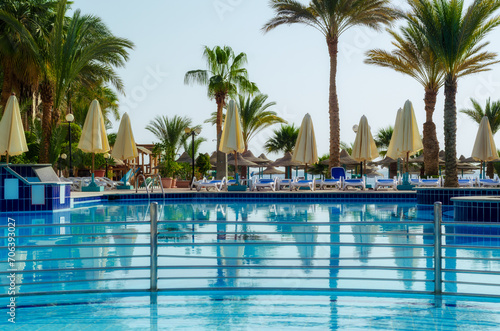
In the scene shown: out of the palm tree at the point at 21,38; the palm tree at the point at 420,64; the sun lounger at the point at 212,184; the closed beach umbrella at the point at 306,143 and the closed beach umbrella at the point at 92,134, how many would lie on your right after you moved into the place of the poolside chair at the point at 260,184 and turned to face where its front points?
3

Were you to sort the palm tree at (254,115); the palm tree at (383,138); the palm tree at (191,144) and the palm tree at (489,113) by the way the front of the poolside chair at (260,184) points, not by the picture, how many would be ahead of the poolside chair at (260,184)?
0

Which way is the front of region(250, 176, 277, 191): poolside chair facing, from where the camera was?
facing the viewer

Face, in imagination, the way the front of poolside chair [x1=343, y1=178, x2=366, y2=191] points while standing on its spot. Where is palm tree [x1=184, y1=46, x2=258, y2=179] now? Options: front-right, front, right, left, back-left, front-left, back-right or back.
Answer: back-right

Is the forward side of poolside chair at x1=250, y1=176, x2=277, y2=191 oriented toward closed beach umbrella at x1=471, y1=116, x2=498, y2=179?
no

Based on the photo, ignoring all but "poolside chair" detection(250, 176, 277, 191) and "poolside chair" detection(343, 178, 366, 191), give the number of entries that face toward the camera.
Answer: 2

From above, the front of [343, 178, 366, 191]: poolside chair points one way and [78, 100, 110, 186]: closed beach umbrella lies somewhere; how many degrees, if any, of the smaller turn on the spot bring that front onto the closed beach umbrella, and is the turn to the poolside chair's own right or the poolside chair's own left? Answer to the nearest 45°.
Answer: approximately 90° to the poolside chair's own right

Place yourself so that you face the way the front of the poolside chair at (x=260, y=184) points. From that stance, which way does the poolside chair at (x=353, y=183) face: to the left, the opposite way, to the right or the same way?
the same way

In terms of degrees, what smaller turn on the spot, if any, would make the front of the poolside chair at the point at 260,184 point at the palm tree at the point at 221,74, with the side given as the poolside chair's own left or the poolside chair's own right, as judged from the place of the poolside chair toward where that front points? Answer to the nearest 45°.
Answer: approximately 180°

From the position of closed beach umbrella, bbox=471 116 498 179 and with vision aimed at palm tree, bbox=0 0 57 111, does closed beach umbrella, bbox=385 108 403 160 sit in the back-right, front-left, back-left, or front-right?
front-left

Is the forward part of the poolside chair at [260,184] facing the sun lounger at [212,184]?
no

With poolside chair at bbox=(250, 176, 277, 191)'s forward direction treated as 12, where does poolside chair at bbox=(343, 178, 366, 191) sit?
poolside chair at bbox=(343, 178, 366, 191) is roughly at 9 o'clock from poolside chair at bbox=(250, 176, 277, 191).

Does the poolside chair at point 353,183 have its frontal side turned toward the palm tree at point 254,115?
no

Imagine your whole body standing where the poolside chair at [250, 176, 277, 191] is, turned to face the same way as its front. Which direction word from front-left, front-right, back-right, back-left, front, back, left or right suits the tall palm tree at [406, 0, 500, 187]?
front-left

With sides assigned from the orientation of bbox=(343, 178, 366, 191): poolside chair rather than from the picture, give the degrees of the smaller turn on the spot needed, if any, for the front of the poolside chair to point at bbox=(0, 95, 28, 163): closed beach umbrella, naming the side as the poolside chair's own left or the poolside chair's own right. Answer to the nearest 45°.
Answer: approximately 45° to the poolside chair's own right

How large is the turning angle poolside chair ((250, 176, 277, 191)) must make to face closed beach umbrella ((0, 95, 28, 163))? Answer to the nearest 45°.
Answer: approximately 45° to its right

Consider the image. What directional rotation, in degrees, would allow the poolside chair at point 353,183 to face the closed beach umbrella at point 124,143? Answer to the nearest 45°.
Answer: approximately 90° to its right

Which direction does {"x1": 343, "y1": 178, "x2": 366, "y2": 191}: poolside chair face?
toward the camera

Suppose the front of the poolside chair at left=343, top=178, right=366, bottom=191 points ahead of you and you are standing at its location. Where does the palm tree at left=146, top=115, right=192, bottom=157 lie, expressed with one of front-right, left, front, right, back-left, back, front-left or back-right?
back-right
